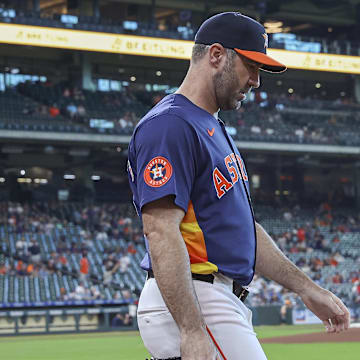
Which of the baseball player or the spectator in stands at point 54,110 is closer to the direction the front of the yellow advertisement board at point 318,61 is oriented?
the baseball player

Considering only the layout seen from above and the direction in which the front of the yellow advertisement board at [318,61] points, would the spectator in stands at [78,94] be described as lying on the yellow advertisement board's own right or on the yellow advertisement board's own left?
on the yellow advertisement board's own right

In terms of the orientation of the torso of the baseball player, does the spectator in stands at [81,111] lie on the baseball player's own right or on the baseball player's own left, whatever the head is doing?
on the baseball player's own left

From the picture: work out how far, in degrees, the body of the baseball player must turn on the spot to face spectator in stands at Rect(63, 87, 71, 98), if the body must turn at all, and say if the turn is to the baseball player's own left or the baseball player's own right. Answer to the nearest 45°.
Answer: approximately 90° to the baseball player's own left

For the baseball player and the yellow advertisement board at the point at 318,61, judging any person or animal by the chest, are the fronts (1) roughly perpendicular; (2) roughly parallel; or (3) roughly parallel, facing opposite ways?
roughly perpendicular

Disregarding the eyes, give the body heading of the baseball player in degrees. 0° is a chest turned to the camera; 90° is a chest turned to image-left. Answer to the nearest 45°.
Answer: approximately 270°

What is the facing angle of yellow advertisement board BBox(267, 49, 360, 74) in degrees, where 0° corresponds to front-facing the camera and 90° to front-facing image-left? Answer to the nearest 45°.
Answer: approximately 0°

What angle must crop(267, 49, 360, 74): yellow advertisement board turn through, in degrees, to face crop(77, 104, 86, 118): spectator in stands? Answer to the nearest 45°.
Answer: approximately 45° to its right

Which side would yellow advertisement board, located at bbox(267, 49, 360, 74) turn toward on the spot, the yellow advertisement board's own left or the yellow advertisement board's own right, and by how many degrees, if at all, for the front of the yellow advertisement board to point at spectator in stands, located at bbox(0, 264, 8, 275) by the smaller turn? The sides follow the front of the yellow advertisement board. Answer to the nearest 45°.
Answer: approximately 45° to the yellow advertisement board's own right
